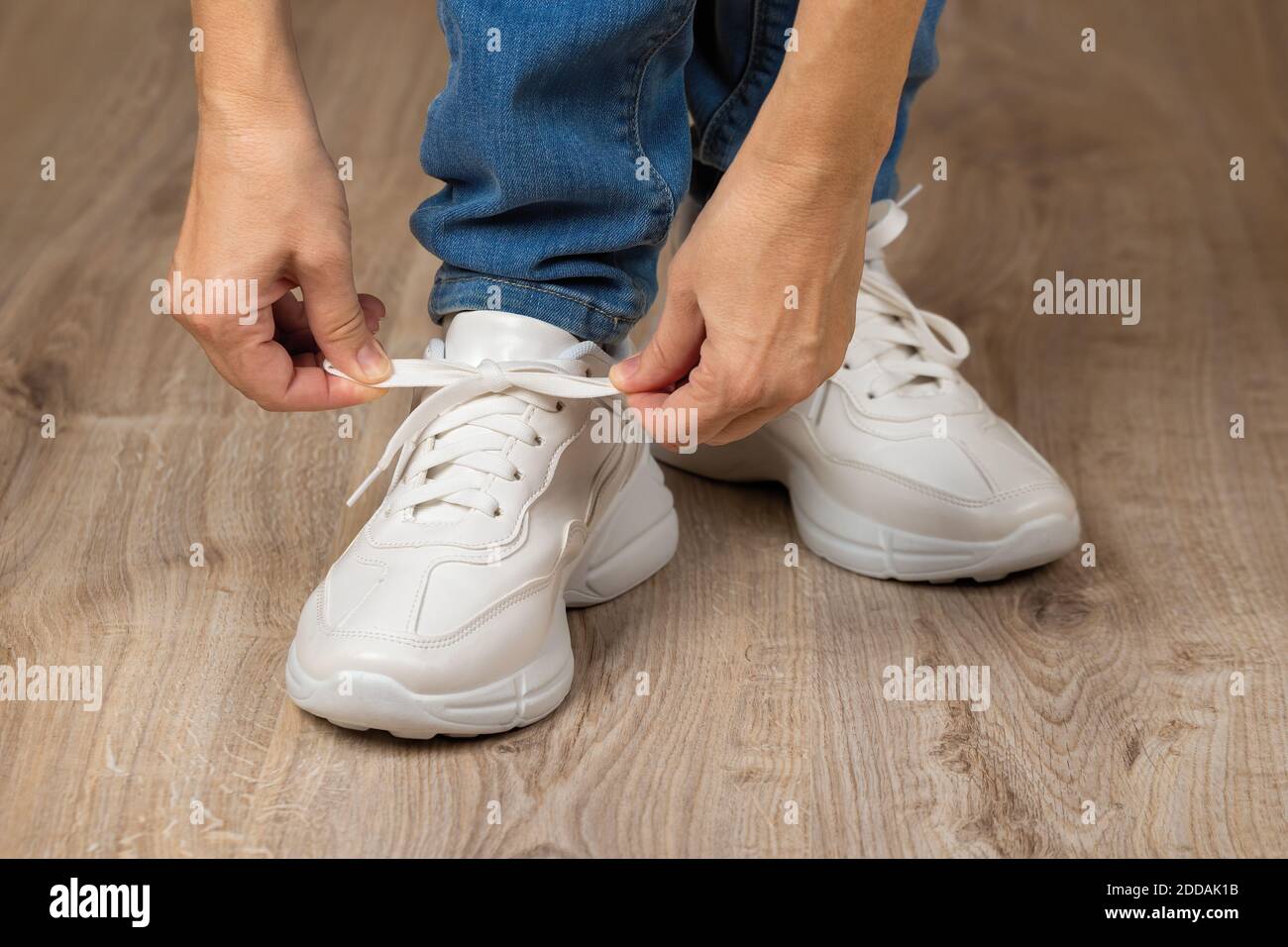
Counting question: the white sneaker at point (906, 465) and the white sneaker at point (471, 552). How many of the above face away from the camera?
0

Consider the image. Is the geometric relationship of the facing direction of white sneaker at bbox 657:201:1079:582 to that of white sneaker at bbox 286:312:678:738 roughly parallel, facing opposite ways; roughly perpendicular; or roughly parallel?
roughly perpendicular

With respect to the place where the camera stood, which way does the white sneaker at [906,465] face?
facing the viewer and to the right of the viewer
